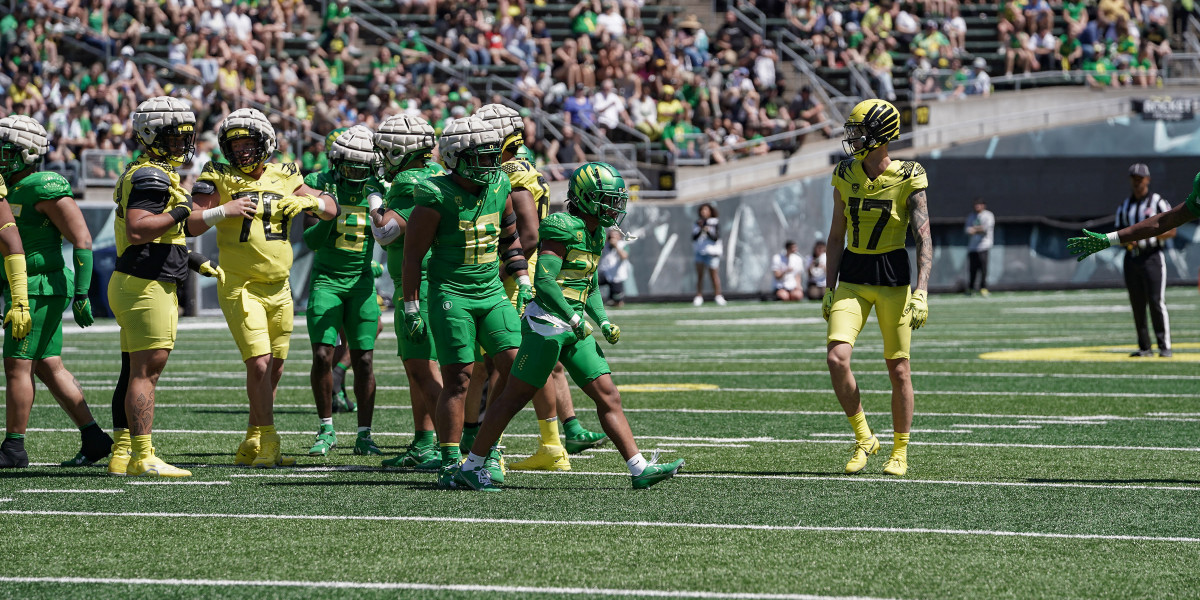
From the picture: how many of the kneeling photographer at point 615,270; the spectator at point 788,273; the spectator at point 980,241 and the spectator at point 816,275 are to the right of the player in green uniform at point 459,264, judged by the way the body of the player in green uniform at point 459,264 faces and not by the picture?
0

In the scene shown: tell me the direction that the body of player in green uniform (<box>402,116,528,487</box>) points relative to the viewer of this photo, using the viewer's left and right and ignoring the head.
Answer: facing the viewer and to the right of the viewer

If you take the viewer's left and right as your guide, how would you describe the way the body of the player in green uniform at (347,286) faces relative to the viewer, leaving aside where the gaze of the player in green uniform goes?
facing the viewer

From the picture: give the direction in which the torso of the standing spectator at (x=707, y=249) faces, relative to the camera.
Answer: toward the camera

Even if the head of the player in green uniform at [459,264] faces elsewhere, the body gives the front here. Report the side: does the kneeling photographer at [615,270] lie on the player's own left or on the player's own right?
on the player's own left

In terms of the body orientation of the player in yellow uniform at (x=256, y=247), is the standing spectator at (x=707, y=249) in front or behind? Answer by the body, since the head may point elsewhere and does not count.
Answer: behind

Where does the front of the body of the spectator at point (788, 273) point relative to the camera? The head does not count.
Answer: toward the camera

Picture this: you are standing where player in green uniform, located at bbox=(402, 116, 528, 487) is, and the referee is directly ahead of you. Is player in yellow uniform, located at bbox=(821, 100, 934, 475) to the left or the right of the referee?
right

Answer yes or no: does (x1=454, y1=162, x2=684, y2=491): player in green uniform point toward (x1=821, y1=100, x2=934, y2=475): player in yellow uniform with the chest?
no

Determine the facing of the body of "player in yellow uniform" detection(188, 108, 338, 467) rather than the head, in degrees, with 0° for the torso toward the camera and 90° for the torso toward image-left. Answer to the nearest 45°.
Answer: approximately 0°

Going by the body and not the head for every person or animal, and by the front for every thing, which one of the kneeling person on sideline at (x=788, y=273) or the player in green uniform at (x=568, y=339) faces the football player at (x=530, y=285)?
the kneeling person on sideline

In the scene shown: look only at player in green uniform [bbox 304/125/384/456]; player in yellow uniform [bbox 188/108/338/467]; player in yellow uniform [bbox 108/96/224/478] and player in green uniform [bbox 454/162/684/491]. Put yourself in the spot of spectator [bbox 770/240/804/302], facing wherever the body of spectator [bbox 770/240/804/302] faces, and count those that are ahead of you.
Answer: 4

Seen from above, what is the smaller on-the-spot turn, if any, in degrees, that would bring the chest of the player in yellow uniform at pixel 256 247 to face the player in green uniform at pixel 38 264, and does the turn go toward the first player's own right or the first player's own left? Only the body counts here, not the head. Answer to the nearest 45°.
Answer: approximately 90° to the first player's own right

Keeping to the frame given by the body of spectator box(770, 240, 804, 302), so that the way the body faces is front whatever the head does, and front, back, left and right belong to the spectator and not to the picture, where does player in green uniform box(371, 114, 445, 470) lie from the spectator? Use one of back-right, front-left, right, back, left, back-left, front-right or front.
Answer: front

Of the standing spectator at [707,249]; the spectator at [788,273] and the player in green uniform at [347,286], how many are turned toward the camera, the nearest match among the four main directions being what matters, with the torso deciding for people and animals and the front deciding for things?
3
